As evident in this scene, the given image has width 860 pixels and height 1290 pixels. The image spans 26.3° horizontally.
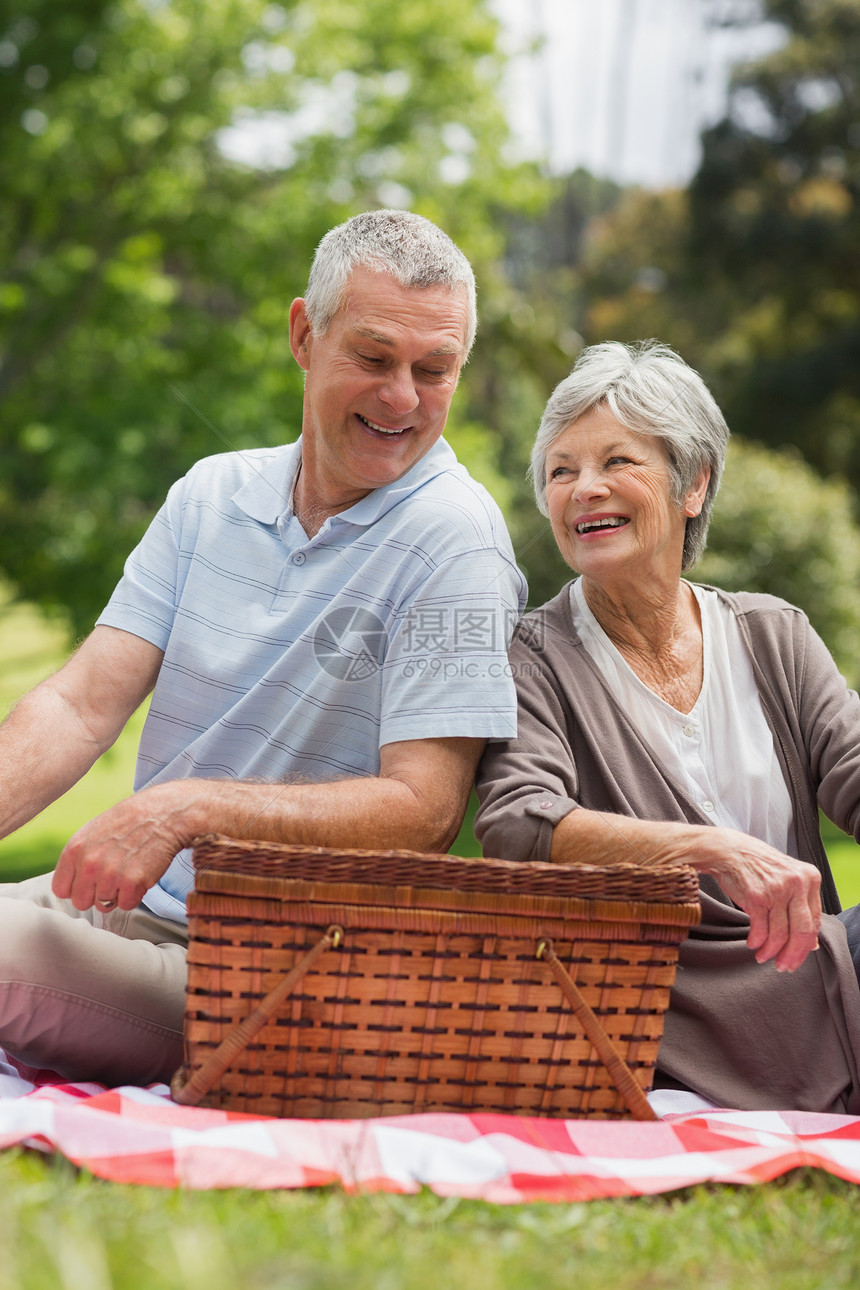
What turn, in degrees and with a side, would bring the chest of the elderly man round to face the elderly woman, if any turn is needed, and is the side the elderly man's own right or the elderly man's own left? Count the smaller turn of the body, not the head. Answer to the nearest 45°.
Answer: approximately 135° to the elderly man's own left

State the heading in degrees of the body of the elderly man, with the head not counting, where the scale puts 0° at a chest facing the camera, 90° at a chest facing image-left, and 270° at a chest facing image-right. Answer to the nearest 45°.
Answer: approximately 45°

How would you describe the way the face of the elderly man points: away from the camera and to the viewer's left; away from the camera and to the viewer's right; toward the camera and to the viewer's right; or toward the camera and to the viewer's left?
toward the camera and to the viewer's right

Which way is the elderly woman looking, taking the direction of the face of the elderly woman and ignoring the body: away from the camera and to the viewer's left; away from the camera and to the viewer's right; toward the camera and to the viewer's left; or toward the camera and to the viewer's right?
toward the camera and to the viewer's left
